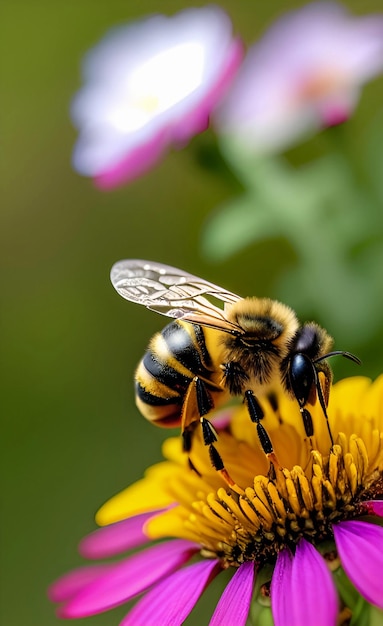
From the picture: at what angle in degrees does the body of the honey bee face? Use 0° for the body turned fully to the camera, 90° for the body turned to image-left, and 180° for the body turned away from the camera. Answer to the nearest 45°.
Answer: approximately 270°

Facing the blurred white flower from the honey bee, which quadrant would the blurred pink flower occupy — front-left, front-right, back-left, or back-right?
front-right

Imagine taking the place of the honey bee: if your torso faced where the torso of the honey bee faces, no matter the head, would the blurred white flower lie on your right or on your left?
on your left

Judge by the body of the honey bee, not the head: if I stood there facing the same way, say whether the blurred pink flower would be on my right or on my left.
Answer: on my left
